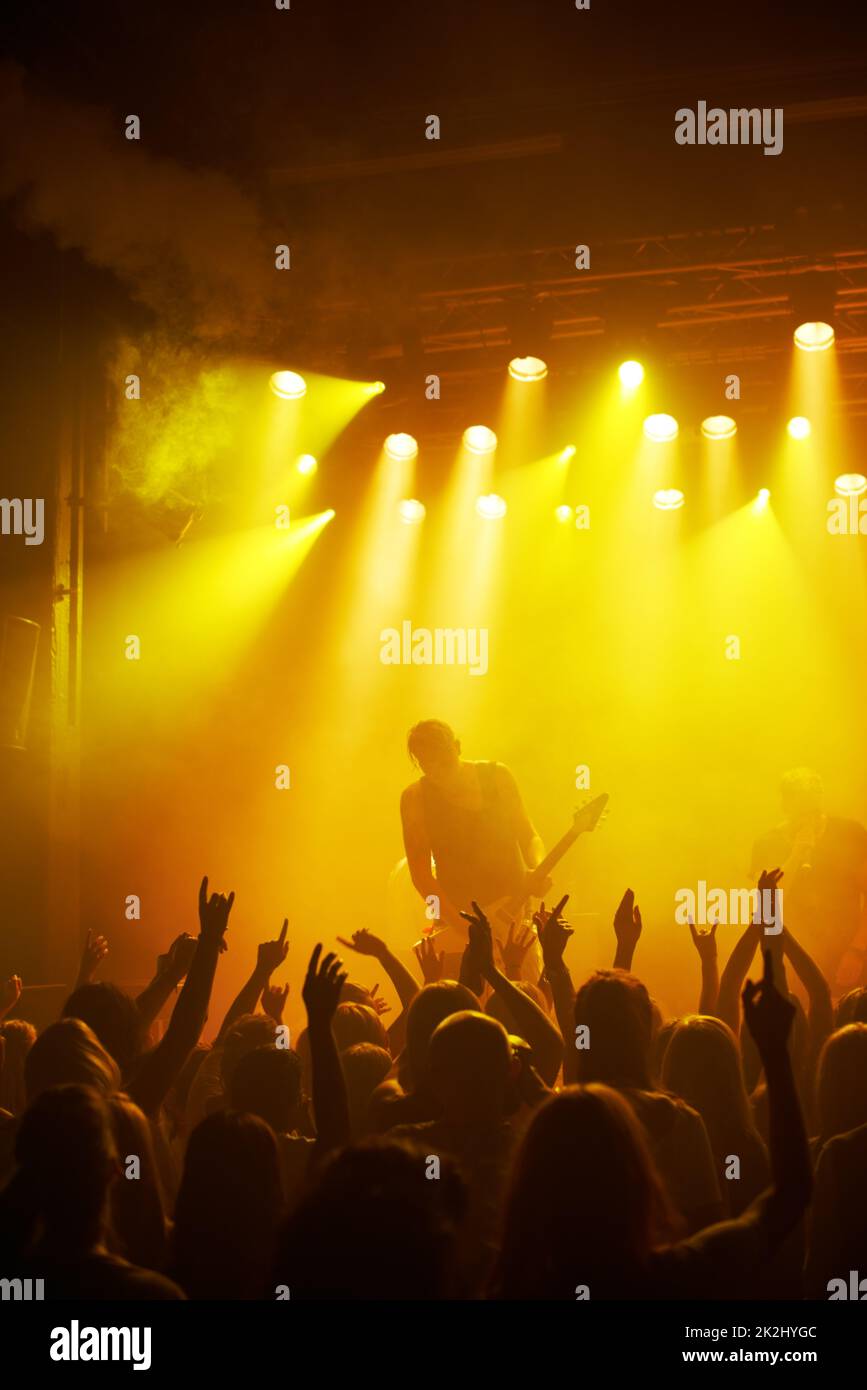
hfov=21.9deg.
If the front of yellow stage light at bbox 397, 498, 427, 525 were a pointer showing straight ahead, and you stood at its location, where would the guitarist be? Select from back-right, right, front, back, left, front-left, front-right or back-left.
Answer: front

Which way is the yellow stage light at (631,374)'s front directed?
toward the camera

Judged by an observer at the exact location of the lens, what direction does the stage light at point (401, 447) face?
facing the viewer

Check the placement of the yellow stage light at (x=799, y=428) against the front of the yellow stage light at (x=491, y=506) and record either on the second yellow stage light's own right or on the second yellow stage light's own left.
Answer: on the second yellow stage light's own left

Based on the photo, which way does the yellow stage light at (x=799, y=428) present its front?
toward the camera

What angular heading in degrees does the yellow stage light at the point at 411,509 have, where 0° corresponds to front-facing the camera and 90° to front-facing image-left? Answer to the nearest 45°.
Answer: approximately 0°

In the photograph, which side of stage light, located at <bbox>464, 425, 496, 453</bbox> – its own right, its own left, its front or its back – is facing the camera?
front

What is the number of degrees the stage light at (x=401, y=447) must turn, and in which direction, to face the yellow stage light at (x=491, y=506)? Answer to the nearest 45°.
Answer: approximately 135° to its left

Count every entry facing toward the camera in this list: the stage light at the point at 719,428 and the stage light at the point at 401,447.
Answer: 2

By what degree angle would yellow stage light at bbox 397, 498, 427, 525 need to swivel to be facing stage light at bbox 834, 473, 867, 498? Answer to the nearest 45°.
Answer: approximately 90° to its left

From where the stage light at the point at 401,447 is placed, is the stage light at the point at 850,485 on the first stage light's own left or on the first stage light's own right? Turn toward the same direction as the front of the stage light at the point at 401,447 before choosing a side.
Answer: on the first stage light's own left
